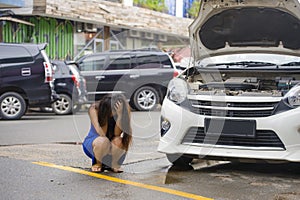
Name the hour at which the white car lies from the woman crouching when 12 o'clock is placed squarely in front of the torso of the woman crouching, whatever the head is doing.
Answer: The white car is roughly at 9 o'clock from the woman crouching.

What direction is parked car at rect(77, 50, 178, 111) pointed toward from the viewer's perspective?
to the viewer's left

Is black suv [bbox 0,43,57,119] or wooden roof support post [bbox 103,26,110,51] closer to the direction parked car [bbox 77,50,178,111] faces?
the black suv

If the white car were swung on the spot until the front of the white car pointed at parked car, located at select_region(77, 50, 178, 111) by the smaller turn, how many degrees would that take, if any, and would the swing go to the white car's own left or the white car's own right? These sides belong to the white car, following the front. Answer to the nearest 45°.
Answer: approximately 180°

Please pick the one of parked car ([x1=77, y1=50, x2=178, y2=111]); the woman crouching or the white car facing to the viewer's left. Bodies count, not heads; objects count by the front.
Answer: the parked car

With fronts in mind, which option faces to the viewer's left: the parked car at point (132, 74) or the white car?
the parked car

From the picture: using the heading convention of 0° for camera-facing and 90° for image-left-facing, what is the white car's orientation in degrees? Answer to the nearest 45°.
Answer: approximately 0°

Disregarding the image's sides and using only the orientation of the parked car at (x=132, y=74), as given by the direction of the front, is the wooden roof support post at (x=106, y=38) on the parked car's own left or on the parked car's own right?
on the parked car's own right

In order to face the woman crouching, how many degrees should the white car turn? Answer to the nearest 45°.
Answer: approximately 90° to its right
